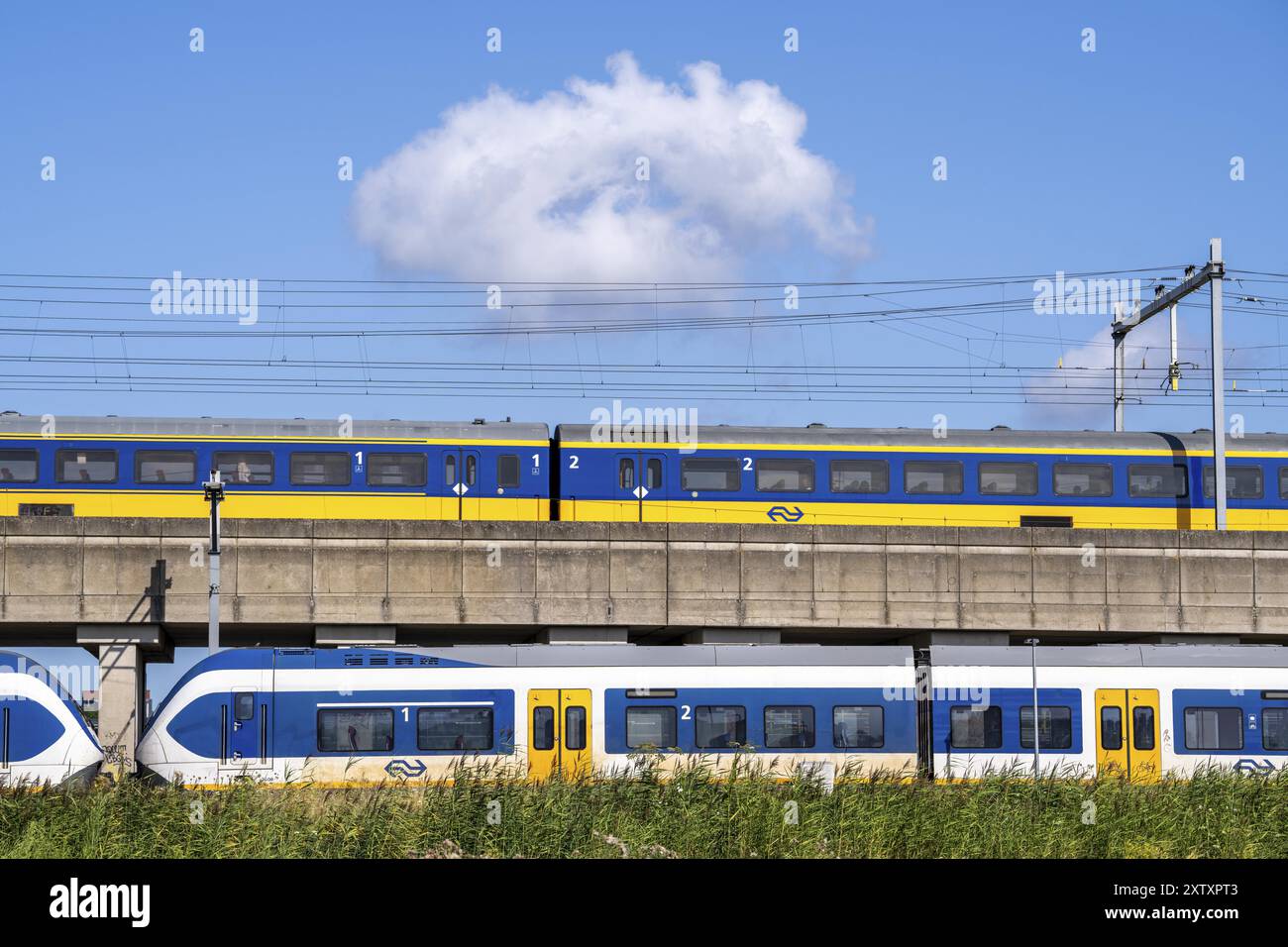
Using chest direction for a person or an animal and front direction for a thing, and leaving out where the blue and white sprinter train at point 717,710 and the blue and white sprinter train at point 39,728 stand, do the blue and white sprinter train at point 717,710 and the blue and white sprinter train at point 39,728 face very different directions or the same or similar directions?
very different directions

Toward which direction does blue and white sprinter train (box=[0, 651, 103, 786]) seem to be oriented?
to the viewer's right

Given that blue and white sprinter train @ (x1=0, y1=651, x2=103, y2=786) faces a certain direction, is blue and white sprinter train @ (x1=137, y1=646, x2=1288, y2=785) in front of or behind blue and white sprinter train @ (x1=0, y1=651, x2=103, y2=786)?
in front

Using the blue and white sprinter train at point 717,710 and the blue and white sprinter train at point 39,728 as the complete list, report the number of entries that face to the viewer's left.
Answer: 1

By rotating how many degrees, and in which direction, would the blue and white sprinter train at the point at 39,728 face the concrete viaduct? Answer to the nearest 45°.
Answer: approximately 45° to its left

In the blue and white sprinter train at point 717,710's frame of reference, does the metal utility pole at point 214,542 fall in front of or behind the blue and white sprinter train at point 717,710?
in front

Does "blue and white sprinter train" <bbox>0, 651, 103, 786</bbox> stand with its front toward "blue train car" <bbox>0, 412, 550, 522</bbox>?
no

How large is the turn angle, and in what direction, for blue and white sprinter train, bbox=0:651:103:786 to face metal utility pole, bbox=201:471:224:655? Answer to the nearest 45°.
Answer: approximately 45° to its left

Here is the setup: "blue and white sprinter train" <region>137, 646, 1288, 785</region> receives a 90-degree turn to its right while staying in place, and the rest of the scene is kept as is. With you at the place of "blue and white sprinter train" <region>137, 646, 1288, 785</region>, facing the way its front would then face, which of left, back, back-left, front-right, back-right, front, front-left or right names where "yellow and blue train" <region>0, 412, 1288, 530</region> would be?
front

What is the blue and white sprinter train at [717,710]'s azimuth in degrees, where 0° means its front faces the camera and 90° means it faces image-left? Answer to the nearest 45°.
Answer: approximately 90°
